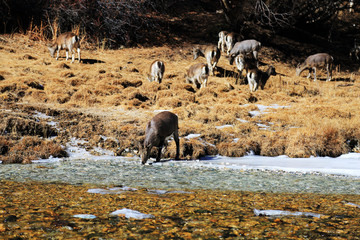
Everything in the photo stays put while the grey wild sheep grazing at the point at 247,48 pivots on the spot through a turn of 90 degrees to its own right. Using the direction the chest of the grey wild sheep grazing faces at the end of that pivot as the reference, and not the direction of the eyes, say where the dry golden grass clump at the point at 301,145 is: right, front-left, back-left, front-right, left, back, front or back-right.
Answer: back

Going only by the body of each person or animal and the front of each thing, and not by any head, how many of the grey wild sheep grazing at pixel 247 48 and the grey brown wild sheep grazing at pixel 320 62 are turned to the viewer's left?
2

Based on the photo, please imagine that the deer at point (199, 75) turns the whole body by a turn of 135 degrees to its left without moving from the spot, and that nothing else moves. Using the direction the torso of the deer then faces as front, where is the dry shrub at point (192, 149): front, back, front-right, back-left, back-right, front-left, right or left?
front

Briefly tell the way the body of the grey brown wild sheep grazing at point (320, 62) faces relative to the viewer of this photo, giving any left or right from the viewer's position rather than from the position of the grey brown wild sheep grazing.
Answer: facing to the left of the viewer

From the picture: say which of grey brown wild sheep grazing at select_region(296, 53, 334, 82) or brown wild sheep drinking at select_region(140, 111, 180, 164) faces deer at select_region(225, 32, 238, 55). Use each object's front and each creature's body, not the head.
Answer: grey brown wild sheep grazing at select_region(296, 53, 334, 82)

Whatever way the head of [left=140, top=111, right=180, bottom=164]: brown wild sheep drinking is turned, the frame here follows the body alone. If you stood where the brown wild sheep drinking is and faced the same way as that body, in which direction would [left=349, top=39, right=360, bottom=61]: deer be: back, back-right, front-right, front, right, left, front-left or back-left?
back

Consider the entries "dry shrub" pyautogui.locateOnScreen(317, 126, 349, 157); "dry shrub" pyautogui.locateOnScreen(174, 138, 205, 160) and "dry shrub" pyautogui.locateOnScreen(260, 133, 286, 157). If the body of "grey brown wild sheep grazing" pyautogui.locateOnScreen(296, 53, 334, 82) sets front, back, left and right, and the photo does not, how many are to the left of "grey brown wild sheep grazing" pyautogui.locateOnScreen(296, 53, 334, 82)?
3

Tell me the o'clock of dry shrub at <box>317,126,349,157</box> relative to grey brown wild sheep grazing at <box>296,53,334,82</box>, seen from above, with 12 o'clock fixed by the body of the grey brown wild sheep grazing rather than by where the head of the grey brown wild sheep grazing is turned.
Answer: The dry shrub is roughly at 9 o'clock from the grey brown wild sheep grazing.

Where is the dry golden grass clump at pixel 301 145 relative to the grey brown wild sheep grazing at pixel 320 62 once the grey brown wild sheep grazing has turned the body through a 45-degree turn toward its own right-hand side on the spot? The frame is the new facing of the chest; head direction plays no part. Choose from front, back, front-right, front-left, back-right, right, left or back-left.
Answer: back-left

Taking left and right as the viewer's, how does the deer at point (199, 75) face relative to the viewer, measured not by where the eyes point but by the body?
facing away from the viewer and to the left of the viewer

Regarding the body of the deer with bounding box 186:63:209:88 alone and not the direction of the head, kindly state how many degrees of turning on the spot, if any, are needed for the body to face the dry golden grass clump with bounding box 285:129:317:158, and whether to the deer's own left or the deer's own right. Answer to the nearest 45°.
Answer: approximately 135° to the deer's own left

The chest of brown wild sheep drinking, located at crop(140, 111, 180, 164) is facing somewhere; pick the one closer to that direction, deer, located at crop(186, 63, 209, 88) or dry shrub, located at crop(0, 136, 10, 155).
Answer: the dry shrub

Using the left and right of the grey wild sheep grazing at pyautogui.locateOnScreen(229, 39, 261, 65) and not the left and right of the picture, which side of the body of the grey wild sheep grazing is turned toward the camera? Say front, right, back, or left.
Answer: left

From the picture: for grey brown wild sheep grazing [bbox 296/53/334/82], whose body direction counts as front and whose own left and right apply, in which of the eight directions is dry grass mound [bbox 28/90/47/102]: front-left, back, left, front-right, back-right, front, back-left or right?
front-left

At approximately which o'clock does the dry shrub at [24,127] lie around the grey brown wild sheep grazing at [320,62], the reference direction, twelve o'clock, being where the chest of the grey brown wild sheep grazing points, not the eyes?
The dry shrub is roughly at 10 o'clock from the grey brown wild sheep grazing.
